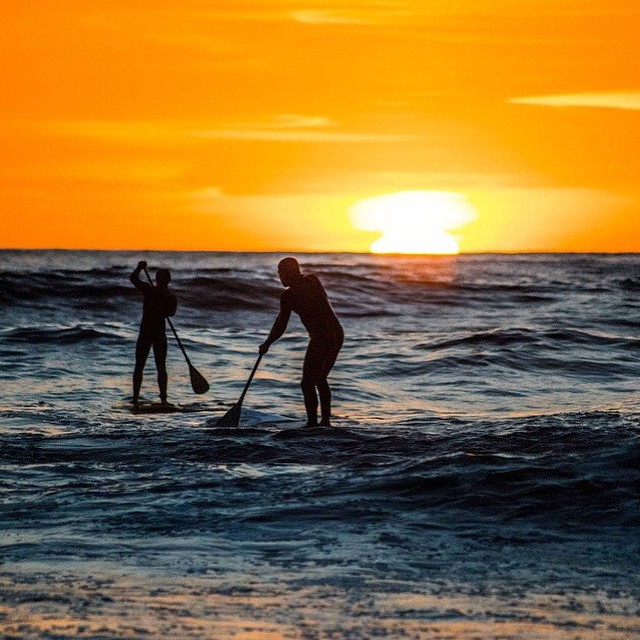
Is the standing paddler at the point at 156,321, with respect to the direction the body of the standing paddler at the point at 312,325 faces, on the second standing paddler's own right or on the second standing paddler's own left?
on the second standing paddler's own right

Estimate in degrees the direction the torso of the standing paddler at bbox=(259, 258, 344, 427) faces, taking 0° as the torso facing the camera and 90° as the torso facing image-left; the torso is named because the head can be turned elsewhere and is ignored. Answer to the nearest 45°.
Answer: approximately 90°
